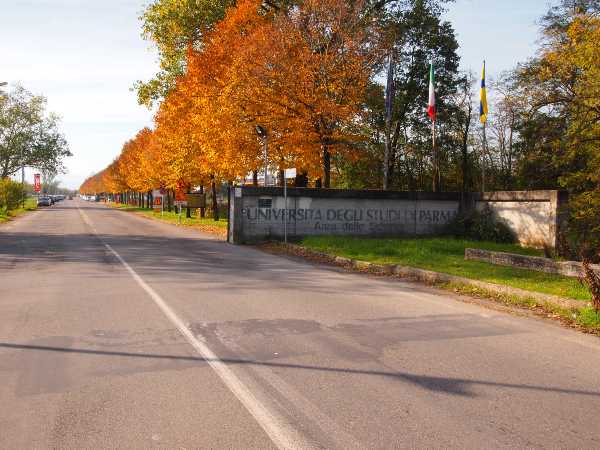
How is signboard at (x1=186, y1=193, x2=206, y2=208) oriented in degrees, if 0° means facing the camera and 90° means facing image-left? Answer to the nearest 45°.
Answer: approximately 0°

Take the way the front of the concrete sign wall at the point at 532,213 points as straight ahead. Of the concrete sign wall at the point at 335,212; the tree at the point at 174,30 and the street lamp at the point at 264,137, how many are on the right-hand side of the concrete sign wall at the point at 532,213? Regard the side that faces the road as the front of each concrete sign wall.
3

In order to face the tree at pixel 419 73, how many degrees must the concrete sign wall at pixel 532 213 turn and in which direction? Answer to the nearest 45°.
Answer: approximately 135° to its right

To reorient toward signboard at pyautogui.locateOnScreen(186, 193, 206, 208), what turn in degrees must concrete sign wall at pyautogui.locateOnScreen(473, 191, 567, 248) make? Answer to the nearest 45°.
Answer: approximately 135° to its right

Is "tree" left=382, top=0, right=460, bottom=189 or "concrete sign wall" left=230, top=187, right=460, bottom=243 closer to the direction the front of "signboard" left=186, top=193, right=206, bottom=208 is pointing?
the concrete sign wall

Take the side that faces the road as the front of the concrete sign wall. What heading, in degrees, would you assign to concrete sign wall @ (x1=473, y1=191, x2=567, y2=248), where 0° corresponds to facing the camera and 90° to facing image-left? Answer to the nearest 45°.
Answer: approximately 0°

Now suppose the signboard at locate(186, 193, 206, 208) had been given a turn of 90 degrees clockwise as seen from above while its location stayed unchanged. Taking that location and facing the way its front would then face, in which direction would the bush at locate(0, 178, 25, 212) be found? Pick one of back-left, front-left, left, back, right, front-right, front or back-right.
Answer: front

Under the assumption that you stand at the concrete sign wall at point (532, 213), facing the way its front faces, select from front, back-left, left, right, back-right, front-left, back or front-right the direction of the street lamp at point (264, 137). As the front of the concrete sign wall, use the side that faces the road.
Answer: right
